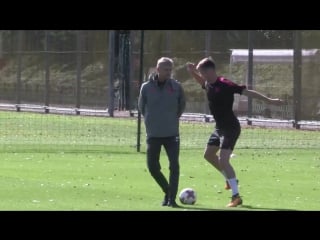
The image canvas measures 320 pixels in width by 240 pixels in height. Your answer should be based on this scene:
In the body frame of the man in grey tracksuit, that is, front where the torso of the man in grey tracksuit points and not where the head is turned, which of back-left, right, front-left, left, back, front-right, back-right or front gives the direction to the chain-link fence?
back

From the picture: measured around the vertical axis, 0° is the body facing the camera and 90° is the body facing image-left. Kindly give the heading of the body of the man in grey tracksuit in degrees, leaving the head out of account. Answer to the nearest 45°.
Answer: approximately 0°

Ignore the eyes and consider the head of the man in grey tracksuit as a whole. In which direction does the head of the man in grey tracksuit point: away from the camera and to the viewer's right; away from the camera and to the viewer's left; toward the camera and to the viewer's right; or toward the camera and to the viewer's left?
toward the camera and to the viewer's right
